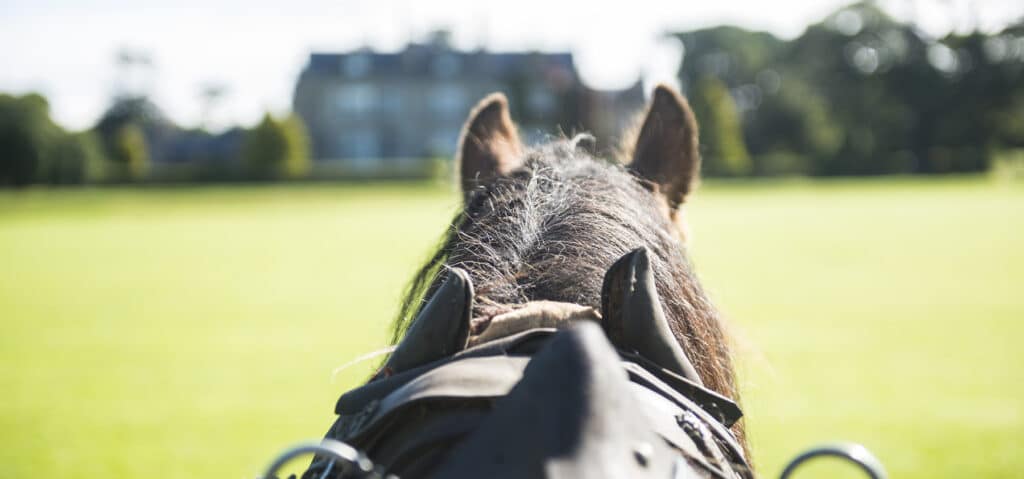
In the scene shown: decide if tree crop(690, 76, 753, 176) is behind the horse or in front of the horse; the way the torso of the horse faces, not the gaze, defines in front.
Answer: in front

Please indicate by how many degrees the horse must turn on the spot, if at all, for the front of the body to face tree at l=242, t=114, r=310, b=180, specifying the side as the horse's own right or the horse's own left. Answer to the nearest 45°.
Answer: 0° — it already faces it

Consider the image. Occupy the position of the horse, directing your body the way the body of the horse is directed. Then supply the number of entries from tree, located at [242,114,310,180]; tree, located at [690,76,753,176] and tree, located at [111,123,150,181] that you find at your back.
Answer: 0

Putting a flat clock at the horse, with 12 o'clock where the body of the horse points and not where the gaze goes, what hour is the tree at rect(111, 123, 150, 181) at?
The tree is roughly at 11 o'clock from the horse.

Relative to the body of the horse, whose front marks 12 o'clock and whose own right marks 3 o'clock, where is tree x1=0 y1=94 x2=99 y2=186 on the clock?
The tree is roughly at 11 o'clock from the horse.

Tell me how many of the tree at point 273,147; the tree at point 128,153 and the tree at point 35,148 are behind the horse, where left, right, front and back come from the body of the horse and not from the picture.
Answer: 0

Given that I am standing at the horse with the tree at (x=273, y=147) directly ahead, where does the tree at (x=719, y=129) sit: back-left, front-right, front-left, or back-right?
front-right

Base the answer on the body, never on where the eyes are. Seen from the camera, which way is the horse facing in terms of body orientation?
away from the camera

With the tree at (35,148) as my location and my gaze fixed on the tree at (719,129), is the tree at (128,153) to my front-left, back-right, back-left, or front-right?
front-left
